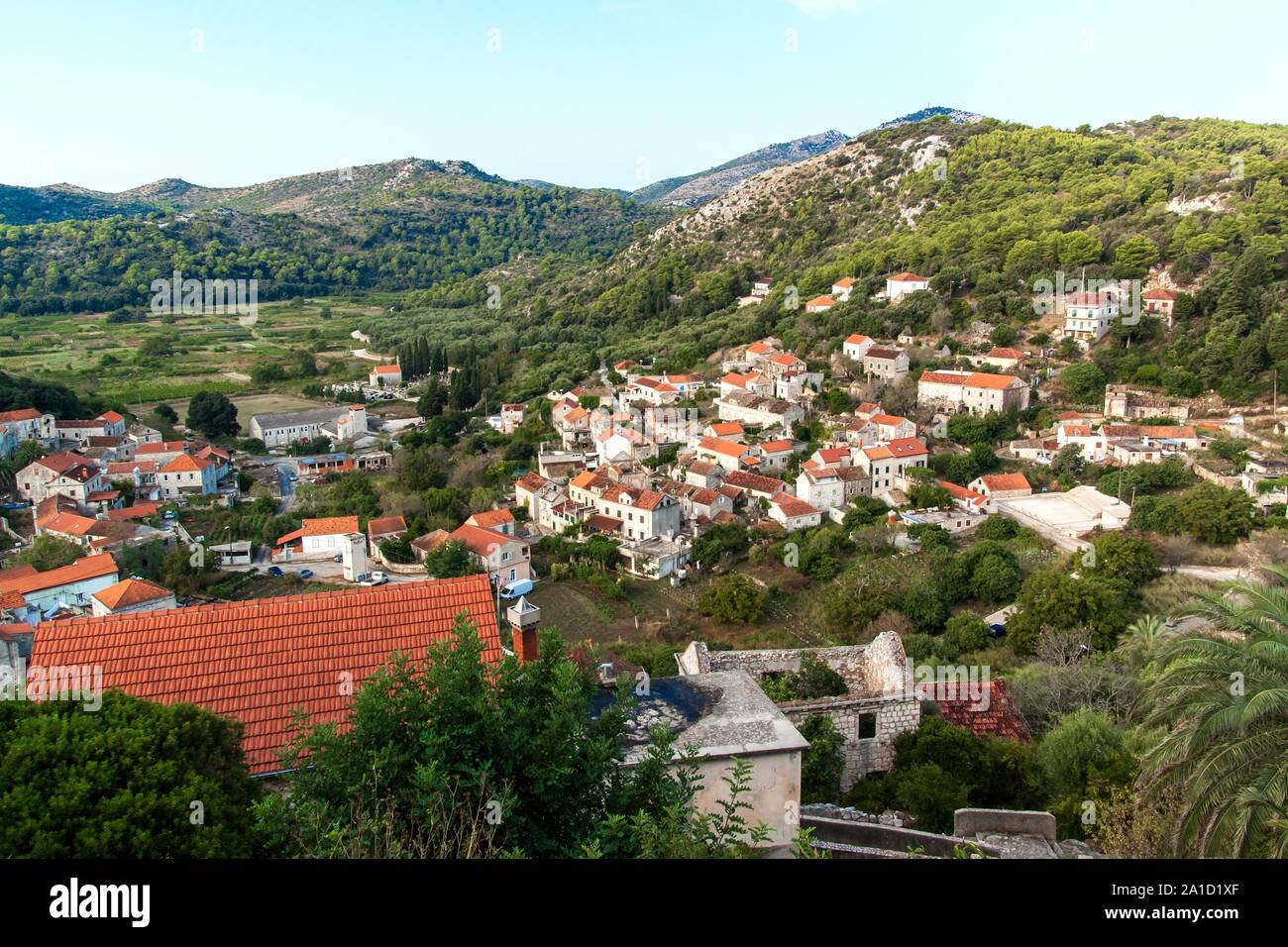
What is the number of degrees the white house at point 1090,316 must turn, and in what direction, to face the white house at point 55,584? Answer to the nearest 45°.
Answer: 0° — it already faces it

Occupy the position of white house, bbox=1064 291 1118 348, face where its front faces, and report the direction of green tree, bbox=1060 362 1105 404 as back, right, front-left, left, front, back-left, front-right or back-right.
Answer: front-left

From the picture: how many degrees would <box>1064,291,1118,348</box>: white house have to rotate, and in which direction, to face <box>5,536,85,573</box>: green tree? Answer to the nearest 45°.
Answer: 0° — it already faces it

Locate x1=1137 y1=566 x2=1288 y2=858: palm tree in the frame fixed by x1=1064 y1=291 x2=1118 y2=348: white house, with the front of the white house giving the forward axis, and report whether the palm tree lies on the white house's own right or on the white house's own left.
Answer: on the white house's own left

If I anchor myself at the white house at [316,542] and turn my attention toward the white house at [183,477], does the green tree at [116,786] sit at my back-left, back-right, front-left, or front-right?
back-left

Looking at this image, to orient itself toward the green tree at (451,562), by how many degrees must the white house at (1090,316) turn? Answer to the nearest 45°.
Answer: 0° — it already faces it

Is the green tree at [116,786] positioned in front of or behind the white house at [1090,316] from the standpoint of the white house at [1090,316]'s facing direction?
in front

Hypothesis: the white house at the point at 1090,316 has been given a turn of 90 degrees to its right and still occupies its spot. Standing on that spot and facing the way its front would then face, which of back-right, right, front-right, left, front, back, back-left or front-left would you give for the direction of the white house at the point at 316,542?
left

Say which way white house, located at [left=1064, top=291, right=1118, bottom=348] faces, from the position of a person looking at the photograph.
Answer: facing the viewer and to the left of the viewer

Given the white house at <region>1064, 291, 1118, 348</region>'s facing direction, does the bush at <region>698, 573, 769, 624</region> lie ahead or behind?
ahead

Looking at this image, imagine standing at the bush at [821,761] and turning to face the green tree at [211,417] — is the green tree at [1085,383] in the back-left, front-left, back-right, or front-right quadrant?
front-right
